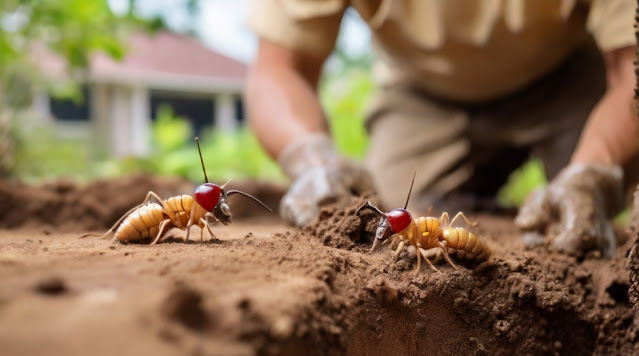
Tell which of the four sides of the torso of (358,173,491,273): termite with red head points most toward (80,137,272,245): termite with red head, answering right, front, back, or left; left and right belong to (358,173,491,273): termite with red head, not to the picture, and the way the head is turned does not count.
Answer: front

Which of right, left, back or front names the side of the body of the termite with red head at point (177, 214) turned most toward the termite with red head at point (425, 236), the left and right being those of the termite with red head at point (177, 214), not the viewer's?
front

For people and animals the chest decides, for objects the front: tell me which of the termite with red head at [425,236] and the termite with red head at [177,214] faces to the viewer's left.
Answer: the termite with red head at [425,236]

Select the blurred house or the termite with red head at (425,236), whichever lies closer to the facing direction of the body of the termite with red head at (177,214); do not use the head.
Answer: the termite with red head

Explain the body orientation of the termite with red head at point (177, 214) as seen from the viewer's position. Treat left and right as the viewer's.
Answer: facing to the right of the viewer

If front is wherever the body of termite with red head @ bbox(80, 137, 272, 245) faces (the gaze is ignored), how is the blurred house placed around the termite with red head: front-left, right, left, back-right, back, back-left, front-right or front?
left

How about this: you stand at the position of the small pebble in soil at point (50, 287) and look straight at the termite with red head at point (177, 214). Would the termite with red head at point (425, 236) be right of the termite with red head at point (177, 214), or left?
right

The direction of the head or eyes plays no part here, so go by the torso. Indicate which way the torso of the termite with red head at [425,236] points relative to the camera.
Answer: to the viewer's left

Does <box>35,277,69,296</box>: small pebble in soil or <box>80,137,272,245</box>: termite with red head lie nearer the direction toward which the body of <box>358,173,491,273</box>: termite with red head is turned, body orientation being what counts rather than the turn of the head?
the termite with red head

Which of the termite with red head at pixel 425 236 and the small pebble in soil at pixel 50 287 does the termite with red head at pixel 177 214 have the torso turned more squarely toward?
the termite with red head

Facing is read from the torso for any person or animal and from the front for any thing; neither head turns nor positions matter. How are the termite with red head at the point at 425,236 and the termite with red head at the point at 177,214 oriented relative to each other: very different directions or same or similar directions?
very different directions

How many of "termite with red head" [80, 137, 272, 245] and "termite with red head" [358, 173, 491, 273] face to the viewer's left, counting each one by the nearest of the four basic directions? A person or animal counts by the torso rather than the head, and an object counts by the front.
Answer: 1

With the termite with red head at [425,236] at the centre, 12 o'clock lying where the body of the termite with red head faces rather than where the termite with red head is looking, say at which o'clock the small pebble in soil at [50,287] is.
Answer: The small pebble in soil is roughly at 10 o'clock from the termite with red head.
